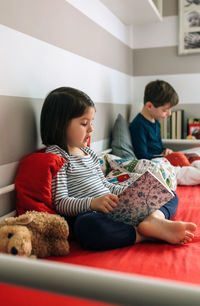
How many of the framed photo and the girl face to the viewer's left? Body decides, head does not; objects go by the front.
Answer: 0

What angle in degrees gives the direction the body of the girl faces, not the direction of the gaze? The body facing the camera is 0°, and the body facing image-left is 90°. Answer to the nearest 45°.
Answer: approximately 315°

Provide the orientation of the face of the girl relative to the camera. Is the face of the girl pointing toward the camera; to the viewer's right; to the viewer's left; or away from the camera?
to the viewer's right

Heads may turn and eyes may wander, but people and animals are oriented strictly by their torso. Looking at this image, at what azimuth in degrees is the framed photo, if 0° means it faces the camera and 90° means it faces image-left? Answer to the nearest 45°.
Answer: approximately 0°

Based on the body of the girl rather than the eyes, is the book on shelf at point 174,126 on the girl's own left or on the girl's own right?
on the girl's own left
